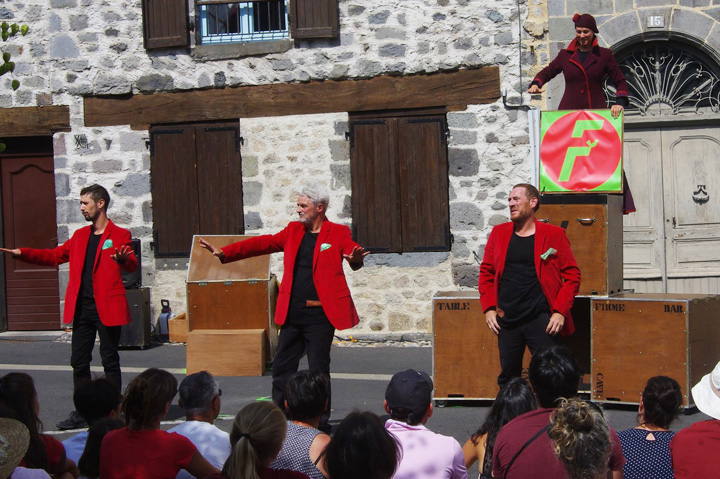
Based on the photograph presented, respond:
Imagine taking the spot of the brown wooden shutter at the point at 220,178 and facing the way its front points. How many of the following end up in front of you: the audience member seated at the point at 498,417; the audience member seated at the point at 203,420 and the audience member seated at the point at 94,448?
3

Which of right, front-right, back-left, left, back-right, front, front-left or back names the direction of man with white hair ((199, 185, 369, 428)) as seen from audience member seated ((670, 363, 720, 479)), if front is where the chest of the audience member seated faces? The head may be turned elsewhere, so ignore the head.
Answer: front-left

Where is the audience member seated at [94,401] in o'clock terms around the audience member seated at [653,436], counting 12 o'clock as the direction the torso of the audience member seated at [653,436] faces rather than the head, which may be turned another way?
the audience member seated at [94,401] is roughly at 9 o'clock from the audience member seated at [653,436].

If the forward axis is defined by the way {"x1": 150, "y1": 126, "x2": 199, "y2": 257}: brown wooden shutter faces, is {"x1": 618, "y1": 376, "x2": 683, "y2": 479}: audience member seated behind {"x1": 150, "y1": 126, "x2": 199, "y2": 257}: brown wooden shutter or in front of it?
in front

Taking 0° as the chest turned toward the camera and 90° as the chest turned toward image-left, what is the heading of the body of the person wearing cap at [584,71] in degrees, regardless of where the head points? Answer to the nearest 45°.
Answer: approximately 0°

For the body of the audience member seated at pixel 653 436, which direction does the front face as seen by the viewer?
away from the camera

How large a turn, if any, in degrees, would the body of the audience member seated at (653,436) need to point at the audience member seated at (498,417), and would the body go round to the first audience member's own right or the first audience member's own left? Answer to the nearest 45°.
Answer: approximately 90° to the first audience member's own left

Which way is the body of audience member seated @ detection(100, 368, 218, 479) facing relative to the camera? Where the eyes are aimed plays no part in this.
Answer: away from the camera

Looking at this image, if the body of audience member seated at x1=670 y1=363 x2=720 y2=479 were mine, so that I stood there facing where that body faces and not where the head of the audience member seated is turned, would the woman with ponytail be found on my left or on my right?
on my left

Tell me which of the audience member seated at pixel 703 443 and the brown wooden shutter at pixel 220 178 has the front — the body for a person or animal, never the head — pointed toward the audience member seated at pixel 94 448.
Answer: the brown wooden shutter

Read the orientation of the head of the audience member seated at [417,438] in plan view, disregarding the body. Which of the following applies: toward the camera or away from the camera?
away from the camera

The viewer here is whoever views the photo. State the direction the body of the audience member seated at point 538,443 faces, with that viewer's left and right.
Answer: facing away from the viewer

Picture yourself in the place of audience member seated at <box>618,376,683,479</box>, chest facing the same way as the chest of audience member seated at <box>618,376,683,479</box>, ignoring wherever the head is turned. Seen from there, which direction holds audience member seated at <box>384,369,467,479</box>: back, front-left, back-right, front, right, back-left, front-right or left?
back-left

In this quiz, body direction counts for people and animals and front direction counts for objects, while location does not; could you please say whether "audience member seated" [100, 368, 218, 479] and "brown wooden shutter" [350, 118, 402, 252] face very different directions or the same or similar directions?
very different directions

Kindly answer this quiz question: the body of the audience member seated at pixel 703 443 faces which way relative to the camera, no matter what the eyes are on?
away from the camera

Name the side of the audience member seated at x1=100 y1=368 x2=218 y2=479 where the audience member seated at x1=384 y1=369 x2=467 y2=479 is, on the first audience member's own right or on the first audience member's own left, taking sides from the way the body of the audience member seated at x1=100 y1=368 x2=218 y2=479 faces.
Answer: on the first audience member's own right

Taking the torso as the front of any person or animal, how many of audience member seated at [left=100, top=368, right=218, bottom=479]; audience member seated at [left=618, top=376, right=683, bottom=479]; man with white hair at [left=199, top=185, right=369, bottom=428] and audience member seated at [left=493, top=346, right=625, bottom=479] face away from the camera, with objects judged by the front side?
3
